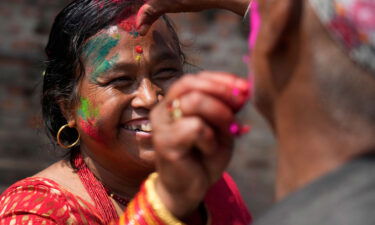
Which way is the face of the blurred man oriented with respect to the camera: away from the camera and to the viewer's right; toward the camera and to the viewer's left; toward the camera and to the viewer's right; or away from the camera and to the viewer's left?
away from the camera and to the viewer's left

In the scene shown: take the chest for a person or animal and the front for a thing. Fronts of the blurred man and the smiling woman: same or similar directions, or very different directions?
very different directions

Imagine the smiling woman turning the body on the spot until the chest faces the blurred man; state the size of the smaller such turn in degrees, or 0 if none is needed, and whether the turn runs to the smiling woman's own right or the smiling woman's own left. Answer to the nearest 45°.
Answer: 0° — they already face them

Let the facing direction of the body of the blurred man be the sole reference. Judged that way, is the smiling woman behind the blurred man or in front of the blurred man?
in front

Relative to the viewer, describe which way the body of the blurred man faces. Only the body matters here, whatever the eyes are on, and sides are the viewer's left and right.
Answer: facing away from the viewer and to the left of the viewer

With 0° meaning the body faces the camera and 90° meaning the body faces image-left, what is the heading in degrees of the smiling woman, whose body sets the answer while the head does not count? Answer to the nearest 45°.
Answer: approximately 315°

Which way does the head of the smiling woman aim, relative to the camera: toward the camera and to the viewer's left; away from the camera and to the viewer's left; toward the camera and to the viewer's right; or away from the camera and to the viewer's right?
toward the camera and to the viewer's right
